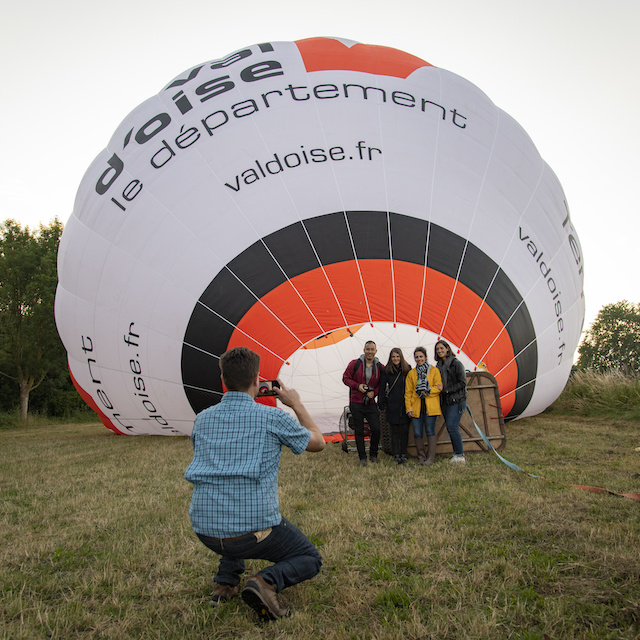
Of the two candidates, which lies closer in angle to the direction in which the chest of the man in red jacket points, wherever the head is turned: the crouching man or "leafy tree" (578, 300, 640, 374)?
the crouching man

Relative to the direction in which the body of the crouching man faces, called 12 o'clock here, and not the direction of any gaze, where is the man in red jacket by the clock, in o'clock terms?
The man in red jacket is roughly at 11 o'clock from the crouching man.

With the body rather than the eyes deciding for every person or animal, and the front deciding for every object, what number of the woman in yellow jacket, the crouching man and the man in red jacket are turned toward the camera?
2

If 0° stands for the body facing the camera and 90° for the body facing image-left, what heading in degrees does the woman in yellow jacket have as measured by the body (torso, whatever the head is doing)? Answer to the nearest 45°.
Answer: approximately 0°

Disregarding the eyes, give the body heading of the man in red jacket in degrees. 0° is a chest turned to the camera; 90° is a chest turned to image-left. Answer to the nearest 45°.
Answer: approximately 0°

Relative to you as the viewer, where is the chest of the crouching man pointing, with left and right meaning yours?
facing away from the viewer and to the right of the viewer

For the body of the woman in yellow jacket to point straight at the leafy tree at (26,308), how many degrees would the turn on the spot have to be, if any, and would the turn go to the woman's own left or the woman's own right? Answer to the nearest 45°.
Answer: approximately 135° to the woman's own right

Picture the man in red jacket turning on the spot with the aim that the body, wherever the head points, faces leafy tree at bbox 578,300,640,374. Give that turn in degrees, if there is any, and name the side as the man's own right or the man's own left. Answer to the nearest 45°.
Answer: approximately 135° to the man's own left
